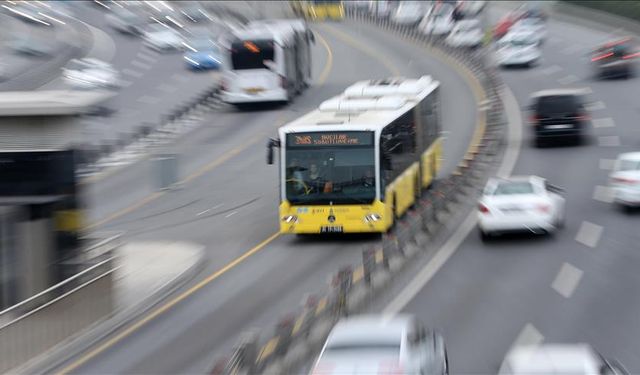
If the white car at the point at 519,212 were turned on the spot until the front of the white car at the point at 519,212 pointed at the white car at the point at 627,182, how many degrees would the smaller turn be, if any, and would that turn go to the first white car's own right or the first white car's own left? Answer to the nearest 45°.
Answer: approximately 45° to the first white car's own right

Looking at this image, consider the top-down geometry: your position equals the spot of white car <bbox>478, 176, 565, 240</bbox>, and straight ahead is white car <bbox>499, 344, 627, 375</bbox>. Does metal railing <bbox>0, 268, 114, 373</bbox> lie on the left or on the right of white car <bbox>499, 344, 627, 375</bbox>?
right

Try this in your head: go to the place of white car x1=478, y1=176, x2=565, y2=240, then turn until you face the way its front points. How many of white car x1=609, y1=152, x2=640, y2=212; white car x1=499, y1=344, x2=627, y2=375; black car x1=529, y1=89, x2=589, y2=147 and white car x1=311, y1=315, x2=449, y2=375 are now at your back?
2

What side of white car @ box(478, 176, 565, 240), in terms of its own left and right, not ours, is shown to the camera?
back

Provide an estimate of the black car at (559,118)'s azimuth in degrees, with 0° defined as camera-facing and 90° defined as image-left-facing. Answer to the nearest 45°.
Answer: approximately 180°

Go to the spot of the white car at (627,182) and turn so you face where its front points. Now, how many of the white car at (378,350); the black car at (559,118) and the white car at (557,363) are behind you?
2

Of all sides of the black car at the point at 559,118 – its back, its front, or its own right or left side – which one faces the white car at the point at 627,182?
back

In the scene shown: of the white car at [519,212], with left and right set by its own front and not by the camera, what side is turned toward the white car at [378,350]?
back

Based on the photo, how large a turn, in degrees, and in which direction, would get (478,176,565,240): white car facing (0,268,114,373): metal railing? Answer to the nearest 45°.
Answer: approximately 135° to its left

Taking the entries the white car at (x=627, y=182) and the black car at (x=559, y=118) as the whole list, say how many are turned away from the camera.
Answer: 2

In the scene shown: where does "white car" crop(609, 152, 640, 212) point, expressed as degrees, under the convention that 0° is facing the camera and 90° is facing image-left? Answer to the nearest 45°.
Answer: approximately 180°
